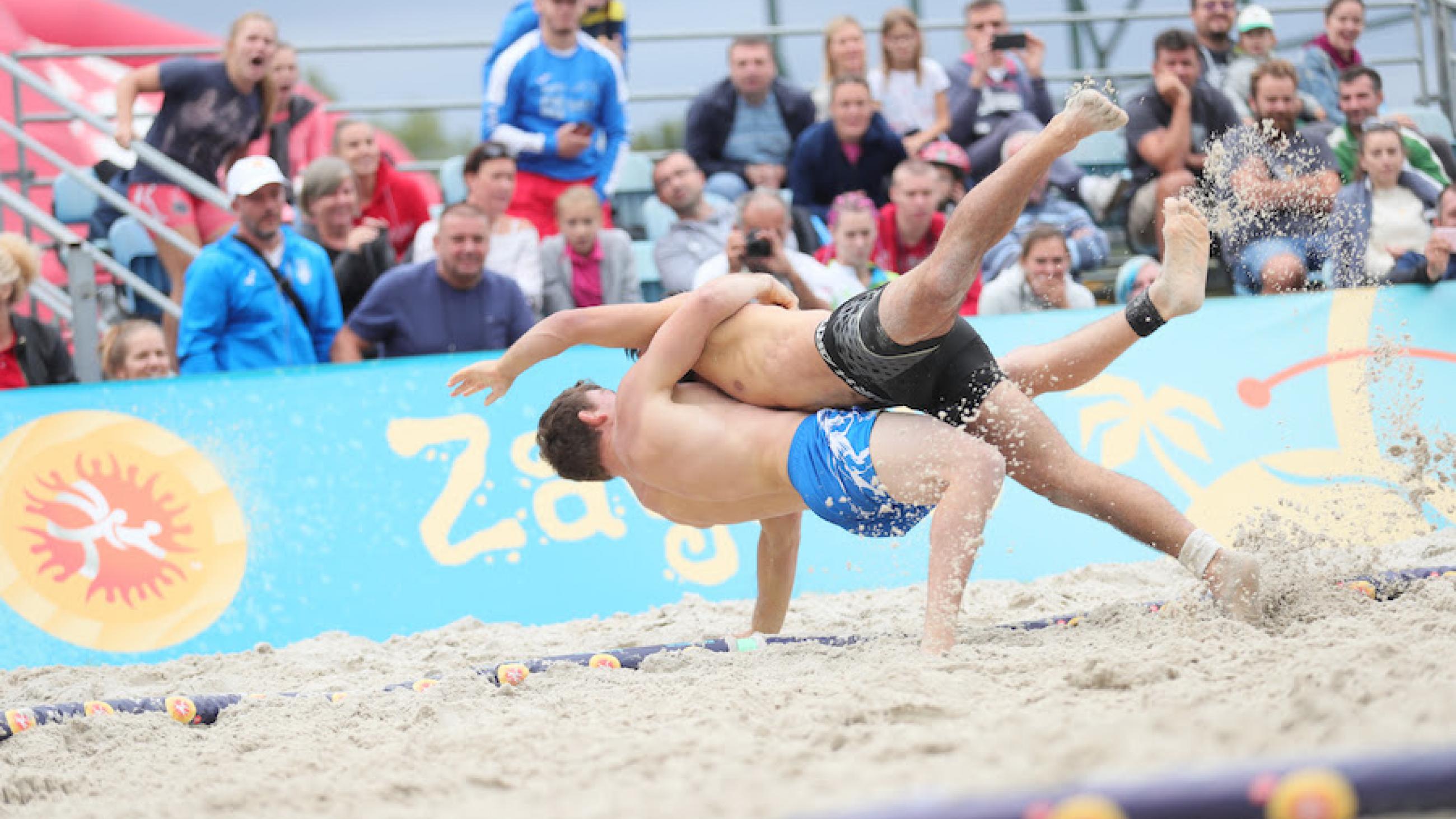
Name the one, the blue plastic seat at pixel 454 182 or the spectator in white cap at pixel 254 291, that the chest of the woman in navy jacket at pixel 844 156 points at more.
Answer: the spectator in white cap

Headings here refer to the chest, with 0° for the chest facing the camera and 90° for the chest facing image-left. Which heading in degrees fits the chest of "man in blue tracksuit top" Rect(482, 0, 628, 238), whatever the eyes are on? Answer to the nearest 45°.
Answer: approximately 0°

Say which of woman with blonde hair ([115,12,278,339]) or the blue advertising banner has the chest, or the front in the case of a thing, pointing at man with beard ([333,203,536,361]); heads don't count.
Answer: the woman with blonde hair

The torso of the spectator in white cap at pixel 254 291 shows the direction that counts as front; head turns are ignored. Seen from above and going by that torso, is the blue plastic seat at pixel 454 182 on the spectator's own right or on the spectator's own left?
on the spectator's own left

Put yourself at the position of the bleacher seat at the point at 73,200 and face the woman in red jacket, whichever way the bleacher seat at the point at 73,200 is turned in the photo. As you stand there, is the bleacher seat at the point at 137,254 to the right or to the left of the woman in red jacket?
right
